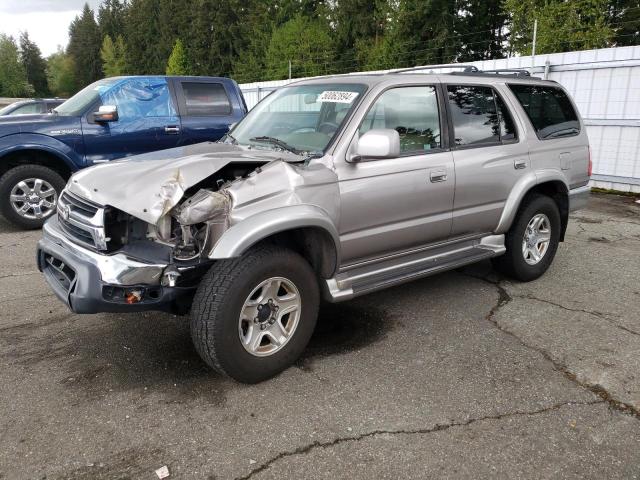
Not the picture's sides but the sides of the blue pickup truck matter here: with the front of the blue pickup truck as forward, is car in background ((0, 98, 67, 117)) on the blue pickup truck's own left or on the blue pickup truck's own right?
on the blue pickup truck's own right

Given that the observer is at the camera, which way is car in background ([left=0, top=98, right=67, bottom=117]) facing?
facing to the left of the viewer

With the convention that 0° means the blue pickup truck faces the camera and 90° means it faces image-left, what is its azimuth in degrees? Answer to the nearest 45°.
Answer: approximately 90°

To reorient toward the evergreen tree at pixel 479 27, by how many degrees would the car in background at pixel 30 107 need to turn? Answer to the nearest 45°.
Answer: approximately 135° to its right

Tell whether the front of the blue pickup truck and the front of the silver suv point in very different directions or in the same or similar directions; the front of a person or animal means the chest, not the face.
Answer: same or similar directions

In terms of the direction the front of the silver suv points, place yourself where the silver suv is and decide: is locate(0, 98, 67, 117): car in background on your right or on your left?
on your right

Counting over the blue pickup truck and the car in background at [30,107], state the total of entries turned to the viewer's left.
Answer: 2

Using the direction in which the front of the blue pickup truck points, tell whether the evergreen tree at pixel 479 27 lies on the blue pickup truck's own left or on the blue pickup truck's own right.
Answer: on the blue pickup truck's own right

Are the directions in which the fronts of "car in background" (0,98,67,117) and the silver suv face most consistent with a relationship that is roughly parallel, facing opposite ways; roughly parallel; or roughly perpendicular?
roughly parallel

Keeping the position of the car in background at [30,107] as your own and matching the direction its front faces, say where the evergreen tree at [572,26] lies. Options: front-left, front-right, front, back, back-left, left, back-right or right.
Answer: back

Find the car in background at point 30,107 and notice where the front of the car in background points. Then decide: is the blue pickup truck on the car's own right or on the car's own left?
on the car's own left

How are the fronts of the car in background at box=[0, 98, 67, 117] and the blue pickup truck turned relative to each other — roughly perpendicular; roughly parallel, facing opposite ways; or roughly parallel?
roughly parallel
